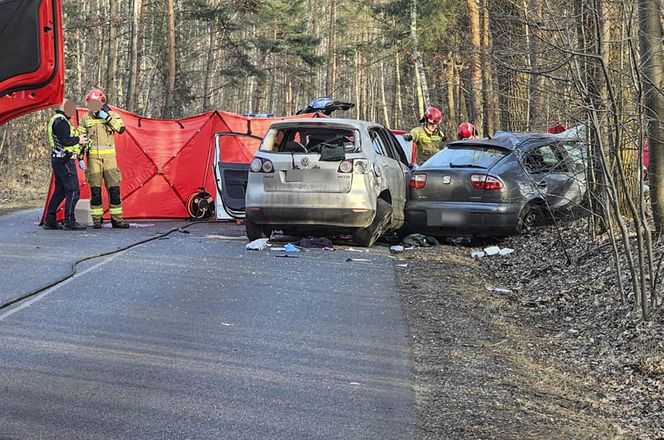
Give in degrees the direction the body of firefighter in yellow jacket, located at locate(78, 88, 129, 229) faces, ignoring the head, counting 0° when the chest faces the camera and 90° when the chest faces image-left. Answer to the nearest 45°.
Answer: approximately 0°

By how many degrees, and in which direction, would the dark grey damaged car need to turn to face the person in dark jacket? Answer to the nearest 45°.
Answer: approximately 135° to its left

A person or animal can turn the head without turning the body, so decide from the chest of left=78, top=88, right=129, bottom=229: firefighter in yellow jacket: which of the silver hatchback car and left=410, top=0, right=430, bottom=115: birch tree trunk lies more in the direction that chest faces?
the silver hatchback car

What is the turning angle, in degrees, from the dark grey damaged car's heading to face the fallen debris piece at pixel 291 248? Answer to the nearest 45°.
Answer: approximately 135° to its left

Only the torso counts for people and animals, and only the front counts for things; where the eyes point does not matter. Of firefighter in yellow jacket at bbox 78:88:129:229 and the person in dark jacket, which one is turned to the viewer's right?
the person in dark jacket

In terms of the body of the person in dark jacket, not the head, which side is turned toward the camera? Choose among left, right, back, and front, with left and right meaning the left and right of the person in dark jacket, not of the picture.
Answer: right

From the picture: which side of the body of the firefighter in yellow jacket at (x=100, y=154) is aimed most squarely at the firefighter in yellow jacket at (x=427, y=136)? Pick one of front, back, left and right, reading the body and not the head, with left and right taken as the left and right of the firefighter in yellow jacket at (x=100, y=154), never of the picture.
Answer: left

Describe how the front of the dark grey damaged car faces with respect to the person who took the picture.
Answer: facing away from the viewer and to the right of the viewer

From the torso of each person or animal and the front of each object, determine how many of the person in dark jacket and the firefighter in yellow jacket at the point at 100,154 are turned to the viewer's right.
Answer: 1

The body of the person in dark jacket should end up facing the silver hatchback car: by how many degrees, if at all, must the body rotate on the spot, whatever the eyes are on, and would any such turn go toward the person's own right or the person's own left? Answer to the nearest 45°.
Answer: approximately 45° to the person's own right

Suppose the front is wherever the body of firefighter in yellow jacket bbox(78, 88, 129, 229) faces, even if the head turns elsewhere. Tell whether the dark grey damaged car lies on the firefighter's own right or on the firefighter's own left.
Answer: on the firefighter's own left

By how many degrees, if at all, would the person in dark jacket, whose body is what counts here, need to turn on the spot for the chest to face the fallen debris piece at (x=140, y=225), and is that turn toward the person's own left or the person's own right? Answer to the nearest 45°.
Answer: approximately 45° to the person's own left

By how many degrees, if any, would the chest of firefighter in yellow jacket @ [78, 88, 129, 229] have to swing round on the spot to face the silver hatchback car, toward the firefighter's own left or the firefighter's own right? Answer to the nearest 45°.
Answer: approximately 45° to the firefighter's own left

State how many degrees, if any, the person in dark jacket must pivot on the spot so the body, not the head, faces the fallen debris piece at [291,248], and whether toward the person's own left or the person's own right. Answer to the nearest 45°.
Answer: approximately 45° to the person's own right

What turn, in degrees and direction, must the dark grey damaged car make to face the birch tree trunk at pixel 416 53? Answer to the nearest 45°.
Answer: approximately 45° to its left

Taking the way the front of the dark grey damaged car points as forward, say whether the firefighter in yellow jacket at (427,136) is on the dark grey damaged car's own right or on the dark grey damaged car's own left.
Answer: on the dark grey damaged car's own left
